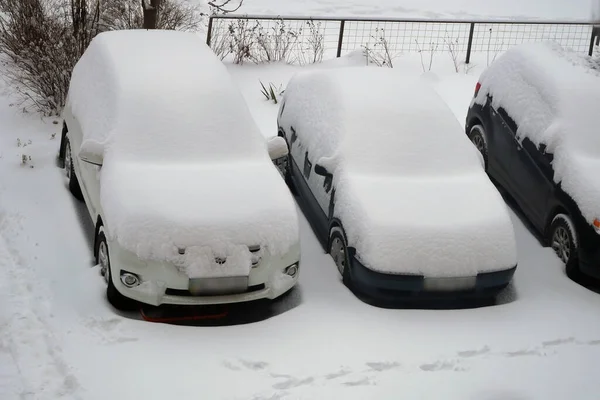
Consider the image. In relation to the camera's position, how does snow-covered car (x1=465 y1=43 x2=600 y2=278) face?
facing the viewer and to the right of the viewer

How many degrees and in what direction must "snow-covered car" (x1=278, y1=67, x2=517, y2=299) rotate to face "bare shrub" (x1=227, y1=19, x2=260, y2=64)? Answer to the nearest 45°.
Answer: approximately 180°

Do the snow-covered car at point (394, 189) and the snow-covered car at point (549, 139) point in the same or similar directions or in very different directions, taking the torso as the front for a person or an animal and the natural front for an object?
same or similar directions

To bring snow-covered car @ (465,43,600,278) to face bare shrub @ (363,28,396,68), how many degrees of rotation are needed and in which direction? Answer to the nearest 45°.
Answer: approximately 180°

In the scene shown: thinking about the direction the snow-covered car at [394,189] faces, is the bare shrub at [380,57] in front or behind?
behind

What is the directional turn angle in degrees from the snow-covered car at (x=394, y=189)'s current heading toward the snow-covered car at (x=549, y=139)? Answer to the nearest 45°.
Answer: approximately 90° to its left

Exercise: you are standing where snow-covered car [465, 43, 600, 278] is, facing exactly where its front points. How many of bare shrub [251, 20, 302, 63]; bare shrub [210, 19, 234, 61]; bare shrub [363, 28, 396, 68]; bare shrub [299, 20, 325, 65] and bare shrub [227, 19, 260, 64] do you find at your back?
5

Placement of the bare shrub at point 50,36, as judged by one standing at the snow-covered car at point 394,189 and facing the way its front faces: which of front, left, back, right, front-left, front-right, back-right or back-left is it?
back

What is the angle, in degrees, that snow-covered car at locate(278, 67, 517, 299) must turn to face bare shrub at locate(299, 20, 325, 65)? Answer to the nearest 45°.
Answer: approximately 135° to its left

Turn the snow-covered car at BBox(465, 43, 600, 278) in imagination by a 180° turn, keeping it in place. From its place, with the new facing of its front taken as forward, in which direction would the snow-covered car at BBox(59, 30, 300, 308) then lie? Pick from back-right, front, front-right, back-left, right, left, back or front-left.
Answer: left

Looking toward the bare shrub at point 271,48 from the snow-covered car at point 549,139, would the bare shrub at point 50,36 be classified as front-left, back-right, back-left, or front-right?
front-left

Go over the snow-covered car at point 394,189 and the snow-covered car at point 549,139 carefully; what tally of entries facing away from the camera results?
0

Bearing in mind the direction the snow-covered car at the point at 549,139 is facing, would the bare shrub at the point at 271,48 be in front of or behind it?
behind

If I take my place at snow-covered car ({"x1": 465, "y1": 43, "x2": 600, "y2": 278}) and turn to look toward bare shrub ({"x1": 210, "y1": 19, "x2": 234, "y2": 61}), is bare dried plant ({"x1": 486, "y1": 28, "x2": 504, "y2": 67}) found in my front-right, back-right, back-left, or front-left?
front-right

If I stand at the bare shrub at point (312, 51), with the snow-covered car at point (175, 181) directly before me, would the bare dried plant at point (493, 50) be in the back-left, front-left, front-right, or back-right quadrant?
back-left

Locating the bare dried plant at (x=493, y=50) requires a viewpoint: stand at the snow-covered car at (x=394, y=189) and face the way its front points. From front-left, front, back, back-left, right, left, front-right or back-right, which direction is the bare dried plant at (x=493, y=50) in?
back-left
